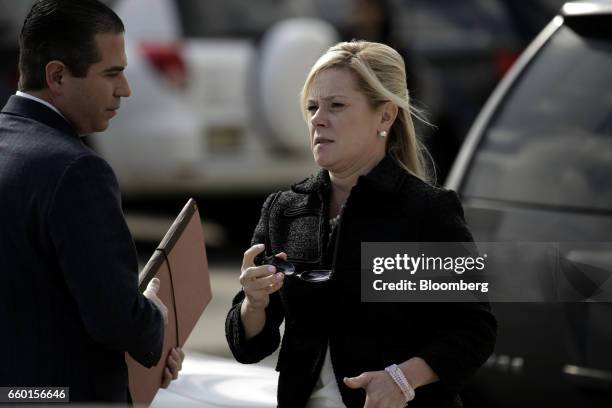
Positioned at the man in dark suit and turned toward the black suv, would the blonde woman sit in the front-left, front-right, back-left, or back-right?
front-right

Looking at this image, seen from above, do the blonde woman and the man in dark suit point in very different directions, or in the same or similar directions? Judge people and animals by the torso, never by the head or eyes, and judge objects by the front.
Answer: very different directions

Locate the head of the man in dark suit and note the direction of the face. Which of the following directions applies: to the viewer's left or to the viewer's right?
to the viewer's right

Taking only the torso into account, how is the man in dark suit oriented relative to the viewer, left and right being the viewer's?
facing away from the viewer and to the right of the viewer

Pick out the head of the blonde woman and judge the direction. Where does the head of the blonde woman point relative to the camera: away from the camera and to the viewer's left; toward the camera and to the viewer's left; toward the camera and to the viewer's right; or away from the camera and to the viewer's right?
toward the camera and to the viewer's left

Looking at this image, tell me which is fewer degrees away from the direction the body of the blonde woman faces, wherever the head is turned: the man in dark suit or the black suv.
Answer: the man in dark suit

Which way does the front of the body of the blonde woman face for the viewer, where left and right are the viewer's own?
facing the viewer and to the left of the viewer
